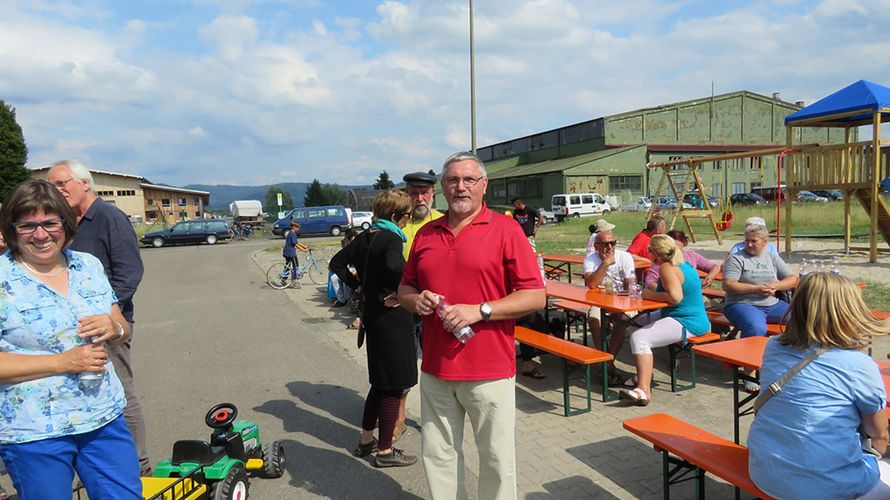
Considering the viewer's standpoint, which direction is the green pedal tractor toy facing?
facing away from the viewer and to the right of the viewer

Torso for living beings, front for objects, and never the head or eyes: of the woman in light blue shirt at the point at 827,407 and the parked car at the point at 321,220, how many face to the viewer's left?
1

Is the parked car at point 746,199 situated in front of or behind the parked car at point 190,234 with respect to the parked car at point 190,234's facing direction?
behind

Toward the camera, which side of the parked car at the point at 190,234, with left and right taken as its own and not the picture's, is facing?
left

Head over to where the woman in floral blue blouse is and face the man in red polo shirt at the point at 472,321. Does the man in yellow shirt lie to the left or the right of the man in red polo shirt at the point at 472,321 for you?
left

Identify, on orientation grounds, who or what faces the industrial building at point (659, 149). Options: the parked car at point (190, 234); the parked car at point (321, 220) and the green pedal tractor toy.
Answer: the green pedal tractor toy

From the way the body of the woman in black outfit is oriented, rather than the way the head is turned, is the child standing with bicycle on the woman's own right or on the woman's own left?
on the woman's own left

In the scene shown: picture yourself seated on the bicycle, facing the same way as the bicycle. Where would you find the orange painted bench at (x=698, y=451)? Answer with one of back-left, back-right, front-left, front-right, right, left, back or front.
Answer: right

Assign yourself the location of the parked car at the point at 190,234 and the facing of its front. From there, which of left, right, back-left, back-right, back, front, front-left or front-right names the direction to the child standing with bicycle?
left

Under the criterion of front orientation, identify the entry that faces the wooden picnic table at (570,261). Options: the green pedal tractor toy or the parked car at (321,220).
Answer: the green pedal tractor toy

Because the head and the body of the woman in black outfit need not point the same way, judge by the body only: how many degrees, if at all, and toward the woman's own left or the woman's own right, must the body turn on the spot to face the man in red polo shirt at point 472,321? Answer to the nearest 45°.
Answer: approximately 135° to the woman's own right

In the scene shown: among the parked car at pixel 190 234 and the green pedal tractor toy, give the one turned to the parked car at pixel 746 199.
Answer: the green pedal tractor toy

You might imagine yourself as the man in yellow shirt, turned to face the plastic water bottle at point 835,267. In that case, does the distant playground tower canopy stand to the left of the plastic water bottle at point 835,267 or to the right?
left
